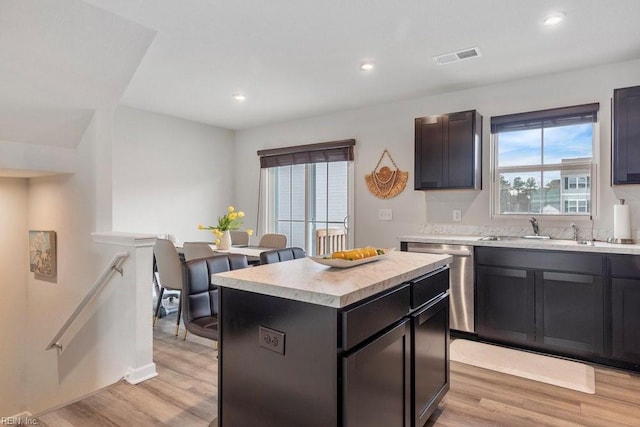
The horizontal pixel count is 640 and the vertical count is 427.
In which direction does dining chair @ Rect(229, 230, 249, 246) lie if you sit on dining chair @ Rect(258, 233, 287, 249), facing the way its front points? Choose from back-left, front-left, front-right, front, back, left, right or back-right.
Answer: right

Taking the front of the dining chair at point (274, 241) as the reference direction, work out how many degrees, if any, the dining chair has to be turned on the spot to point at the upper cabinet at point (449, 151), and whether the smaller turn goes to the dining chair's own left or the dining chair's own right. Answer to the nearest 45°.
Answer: approximately 90° to the dining chair's own left

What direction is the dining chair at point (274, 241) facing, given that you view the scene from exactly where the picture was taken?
facing the viewer and to the left of the viewer

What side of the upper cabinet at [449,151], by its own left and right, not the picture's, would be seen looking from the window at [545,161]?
left

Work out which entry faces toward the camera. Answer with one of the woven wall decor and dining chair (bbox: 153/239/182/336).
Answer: the woven wall decor

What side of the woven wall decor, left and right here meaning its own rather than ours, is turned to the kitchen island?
front

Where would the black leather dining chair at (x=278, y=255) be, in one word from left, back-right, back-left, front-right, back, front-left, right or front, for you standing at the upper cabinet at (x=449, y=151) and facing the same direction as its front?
front-right

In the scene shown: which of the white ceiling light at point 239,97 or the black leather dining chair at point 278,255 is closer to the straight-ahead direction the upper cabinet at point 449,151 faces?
the black leather dining chair

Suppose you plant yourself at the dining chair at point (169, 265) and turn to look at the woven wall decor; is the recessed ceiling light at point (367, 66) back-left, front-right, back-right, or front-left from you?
front-right

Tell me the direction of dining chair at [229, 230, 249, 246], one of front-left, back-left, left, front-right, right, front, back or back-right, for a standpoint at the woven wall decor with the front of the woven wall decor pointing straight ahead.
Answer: right

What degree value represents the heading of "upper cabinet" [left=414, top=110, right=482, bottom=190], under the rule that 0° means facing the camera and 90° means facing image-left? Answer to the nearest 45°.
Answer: approximately 0°

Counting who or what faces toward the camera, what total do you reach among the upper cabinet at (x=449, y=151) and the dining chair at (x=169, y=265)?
1

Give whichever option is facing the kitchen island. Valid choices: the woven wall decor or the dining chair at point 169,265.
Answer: the woven wall decor
